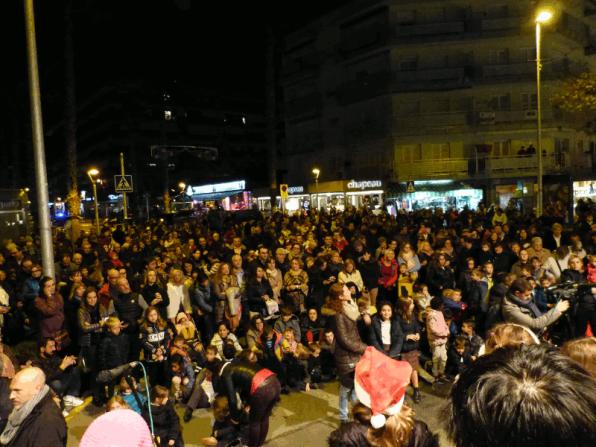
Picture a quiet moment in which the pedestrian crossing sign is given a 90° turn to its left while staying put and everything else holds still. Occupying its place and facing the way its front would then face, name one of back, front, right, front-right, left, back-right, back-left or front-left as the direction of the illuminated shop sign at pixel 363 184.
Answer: front-left

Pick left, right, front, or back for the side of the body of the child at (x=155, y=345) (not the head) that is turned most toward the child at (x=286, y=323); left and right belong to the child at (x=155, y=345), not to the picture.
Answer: left

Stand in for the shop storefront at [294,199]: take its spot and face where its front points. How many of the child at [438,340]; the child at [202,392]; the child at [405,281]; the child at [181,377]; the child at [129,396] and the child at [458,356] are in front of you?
6

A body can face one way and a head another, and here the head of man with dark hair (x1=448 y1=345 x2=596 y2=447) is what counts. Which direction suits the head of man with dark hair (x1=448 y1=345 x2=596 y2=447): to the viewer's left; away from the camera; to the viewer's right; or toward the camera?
away from the camera

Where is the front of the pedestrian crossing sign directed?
toward the camera

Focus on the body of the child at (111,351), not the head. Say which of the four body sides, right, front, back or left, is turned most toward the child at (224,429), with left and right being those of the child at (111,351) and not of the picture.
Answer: front

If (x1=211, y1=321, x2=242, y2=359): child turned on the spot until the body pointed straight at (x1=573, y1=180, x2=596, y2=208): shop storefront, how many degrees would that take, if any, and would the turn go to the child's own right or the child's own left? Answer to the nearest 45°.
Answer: approximately 135° to the child's own left

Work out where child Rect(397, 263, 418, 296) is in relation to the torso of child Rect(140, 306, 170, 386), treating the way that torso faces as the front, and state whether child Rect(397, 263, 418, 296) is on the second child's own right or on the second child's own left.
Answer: on the second child's own left

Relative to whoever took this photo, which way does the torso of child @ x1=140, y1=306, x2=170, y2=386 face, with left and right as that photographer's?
facing the viewer

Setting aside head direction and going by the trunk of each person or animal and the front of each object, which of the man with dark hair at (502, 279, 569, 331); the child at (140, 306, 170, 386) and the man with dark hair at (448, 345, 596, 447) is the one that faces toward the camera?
the child

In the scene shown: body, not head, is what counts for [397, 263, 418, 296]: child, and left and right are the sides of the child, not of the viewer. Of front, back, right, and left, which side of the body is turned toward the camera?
front

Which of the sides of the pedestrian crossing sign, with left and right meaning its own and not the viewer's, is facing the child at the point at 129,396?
front
